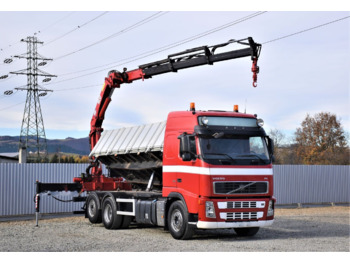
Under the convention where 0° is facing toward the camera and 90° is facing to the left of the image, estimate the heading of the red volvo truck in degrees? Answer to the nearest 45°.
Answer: approximately 315°
